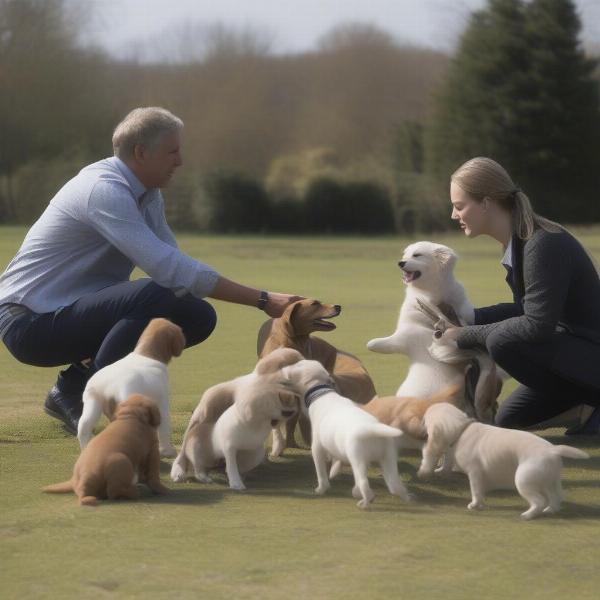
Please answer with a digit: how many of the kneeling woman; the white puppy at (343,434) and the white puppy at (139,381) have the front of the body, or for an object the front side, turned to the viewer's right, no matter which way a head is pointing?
1

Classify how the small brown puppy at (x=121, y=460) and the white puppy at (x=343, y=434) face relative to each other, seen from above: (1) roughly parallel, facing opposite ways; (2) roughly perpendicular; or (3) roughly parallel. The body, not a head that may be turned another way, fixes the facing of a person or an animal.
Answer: roughly perpendicular

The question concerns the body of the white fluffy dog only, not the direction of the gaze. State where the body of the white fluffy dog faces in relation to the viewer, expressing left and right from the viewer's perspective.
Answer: facing the viewer and to the left of the viewer

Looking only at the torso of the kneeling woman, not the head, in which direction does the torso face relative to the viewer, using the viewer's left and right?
facing to the left of the viewer

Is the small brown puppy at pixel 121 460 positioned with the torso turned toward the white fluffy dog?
yes

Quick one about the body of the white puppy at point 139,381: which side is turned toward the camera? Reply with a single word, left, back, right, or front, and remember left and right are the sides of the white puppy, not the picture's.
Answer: right

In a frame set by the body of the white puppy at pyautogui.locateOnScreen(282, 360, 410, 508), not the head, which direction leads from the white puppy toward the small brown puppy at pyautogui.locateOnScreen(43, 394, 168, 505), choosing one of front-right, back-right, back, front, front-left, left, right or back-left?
front-left

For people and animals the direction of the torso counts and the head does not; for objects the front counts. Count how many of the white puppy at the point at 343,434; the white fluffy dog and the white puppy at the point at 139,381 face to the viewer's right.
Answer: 1

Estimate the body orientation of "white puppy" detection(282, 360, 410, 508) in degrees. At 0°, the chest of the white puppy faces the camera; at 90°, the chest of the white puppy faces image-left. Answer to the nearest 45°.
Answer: approximately 135°

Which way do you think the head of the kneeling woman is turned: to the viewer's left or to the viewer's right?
to the viewer's left

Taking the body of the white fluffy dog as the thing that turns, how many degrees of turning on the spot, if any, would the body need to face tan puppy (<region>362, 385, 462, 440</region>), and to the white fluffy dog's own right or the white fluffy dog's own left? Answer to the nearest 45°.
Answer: approximately 45° to the white fluffy dog's own left
